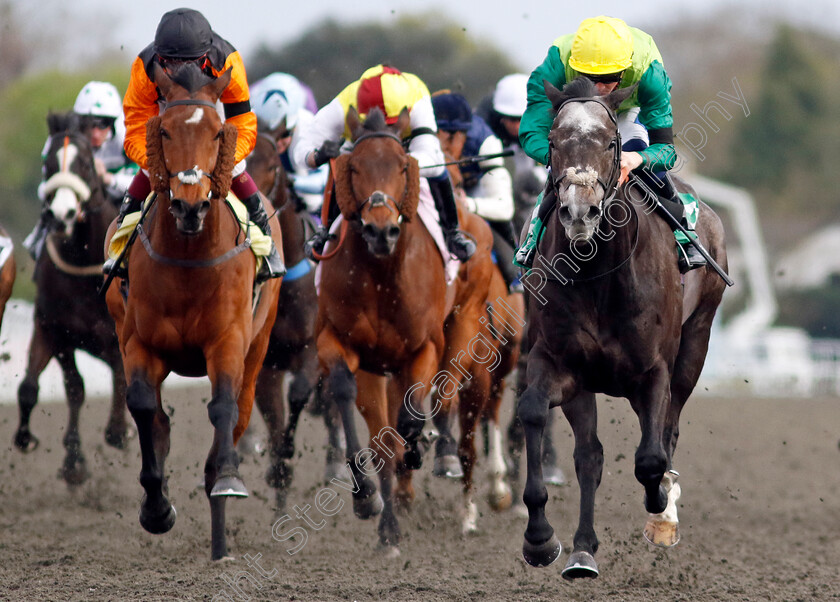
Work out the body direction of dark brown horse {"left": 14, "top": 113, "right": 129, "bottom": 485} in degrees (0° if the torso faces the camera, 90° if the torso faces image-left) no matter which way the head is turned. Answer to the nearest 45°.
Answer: approximately 0°

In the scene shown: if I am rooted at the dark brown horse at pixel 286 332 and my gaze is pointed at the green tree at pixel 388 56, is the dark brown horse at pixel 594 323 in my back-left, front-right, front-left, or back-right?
back-right

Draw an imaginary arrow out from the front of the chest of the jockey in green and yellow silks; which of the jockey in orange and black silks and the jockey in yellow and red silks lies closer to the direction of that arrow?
the jockey in orange and black silks

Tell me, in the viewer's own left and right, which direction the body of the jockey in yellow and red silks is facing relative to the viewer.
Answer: facing the viewer

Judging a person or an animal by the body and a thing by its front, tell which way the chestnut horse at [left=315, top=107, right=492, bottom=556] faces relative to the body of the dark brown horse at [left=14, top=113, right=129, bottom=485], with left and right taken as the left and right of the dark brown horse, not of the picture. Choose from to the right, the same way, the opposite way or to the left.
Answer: the same way

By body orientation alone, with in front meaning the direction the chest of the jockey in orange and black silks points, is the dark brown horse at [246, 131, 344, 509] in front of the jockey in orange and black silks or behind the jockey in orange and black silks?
behind

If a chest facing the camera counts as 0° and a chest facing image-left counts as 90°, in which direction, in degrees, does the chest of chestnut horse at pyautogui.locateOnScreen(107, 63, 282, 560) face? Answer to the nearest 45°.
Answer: approximately 0°

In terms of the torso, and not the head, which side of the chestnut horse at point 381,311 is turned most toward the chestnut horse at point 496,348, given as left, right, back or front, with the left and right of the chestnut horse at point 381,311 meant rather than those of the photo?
back

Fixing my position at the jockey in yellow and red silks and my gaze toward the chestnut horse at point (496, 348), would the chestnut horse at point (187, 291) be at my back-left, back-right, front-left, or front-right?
back-left

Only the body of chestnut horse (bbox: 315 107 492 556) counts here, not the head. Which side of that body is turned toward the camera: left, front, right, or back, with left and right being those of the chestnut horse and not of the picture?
front

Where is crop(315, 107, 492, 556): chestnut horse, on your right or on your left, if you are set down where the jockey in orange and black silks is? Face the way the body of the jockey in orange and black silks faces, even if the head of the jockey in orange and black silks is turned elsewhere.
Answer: on your left

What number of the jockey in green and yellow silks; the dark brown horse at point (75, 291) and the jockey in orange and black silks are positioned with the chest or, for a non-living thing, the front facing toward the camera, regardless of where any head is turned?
3

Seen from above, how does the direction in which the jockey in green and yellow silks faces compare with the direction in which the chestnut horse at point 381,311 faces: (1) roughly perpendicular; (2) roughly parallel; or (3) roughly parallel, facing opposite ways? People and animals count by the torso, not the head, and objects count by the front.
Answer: roughly parallel

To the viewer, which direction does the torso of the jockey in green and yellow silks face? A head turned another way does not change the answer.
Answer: toward the camera
